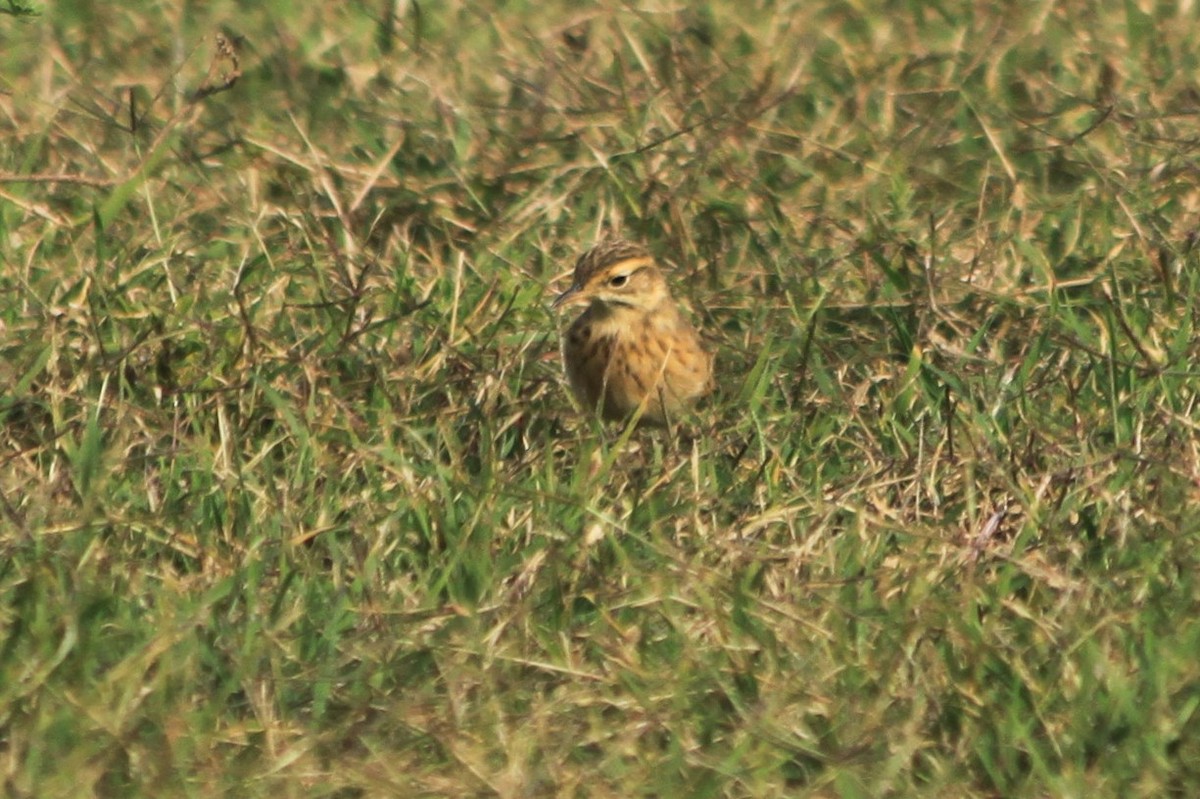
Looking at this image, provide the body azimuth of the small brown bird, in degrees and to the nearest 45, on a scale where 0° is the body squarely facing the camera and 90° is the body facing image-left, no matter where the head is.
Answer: approximately 45°
